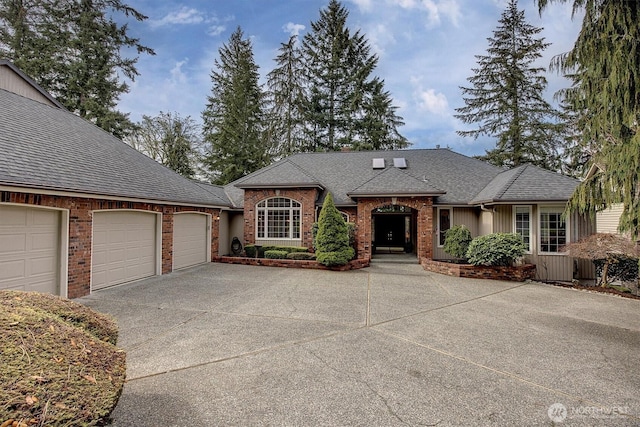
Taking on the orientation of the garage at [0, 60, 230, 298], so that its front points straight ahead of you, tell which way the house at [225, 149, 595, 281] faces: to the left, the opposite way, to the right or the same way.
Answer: to the right

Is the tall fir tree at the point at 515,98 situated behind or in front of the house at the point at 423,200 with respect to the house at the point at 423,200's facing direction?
behind

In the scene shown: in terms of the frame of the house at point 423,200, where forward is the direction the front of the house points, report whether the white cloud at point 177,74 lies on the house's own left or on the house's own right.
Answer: on the house's own right

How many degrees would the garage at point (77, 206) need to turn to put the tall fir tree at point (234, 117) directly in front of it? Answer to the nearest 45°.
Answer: approximately 90° to its left

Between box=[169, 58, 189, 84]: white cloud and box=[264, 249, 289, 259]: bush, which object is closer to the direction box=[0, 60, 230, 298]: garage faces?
the bush

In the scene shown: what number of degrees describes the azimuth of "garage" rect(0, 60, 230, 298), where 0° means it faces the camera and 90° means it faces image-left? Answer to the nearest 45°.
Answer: approximately 315°

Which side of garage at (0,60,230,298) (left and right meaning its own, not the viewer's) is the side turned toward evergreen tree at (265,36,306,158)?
left

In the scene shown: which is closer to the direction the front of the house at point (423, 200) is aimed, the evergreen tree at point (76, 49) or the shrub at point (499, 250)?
the shrub
